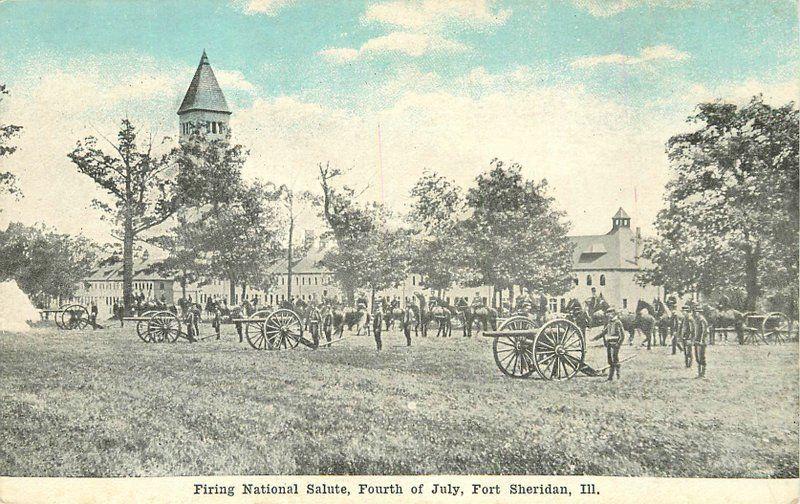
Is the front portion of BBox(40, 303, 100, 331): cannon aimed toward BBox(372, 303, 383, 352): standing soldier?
no

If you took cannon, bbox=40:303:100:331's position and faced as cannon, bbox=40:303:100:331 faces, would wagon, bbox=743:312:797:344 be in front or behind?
behind

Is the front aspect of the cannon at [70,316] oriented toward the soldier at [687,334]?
no

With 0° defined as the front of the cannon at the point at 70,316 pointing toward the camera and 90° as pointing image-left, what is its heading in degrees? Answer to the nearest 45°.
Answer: approximately 90°

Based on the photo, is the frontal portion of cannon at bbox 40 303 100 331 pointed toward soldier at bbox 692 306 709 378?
no

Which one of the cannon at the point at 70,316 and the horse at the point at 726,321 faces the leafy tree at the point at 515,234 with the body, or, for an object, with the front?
the horse

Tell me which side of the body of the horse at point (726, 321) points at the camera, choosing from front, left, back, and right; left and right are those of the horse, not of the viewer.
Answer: left

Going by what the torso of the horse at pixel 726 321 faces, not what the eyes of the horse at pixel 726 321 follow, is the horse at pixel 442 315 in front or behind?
in front
